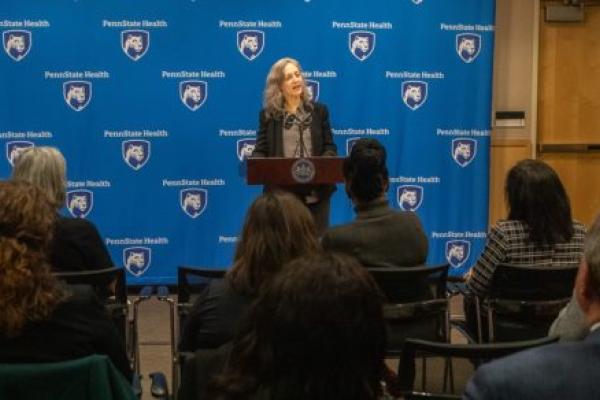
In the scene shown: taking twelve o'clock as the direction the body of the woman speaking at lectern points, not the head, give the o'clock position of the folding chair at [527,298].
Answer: The folding chair is roughly at 11 o'clock from the woman speaking at lectern.

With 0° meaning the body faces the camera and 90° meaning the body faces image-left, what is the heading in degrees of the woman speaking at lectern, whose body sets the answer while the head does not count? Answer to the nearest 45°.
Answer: approximately 0°

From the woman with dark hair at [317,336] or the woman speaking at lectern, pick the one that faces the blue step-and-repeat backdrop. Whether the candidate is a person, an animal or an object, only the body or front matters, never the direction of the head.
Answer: the woman with dark hair

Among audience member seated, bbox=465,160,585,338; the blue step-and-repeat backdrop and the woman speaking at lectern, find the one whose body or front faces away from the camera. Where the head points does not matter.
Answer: the audience member seated

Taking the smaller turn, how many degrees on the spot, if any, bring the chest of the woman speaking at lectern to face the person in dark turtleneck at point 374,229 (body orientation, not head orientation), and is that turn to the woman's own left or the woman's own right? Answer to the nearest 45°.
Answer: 0° — they already face them

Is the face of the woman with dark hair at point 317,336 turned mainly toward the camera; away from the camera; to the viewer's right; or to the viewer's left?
away from the camera

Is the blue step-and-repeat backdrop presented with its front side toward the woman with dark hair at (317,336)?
yes

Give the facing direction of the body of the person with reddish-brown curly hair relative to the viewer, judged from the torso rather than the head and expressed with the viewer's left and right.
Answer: facing away from the viewer

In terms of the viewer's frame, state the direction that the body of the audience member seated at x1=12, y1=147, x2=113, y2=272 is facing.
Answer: away from the camera

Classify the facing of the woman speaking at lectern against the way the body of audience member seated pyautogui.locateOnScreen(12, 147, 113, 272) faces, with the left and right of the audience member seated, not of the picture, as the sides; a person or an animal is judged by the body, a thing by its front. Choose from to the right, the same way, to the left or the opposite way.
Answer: the opposite way

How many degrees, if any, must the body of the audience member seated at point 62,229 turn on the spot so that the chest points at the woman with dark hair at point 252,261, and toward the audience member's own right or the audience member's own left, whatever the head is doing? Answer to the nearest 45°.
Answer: approximately 135° to the audience member's own right

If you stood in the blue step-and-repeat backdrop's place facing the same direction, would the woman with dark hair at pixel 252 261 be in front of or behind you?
in front

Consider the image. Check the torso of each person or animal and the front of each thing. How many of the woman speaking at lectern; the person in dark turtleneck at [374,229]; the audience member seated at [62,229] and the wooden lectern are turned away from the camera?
2

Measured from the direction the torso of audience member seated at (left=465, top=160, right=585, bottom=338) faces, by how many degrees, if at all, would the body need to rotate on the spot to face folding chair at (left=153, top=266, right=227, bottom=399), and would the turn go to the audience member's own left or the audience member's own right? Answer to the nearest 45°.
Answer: approximately 135° to the audience member's own left

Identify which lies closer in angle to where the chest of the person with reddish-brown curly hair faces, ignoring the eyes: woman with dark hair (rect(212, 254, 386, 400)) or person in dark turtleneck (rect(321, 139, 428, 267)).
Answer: the person in dark turtleneck

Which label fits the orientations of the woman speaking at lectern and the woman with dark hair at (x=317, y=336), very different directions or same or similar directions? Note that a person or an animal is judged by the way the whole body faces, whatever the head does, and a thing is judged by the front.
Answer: very different directions

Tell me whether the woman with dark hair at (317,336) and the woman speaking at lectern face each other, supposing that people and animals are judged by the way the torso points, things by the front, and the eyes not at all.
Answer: yes

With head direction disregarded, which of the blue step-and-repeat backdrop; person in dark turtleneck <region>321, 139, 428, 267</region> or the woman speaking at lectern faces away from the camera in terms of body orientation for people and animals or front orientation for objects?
the person in dark turtleneck

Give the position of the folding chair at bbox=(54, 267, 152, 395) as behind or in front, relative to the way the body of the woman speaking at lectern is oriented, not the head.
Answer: in front

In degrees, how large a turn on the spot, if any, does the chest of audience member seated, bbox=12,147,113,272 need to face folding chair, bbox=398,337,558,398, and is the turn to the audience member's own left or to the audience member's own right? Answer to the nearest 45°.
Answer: approximately 135° to the audience member's own right
